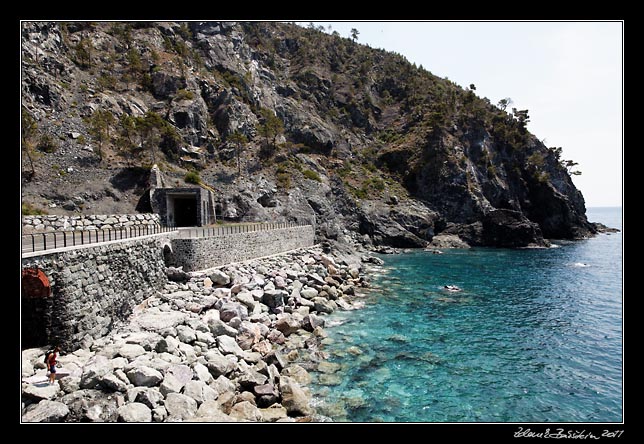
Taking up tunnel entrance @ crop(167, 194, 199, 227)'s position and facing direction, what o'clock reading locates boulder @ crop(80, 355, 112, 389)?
The boulder is roughly at 12 o'clock from the tunnel entrance.

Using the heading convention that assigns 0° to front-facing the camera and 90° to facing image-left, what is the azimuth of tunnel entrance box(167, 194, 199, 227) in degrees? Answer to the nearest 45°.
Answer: approximately 0°

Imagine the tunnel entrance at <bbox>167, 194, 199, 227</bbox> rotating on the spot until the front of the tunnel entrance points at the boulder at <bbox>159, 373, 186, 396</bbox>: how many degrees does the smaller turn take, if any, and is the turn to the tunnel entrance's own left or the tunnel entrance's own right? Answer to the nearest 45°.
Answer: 0° — it already faces it

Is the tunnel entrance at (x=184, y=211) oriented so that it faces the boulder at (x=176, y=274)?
yes

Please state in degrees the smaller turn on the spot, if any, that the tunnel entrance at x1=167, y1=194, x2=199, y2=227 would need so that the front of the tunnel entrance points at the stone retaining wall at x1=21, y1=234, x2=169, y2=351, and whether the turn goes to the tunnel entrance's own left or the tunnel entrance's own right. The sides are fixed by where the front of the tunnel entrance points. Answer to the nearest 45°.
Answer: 0° — it already faces it

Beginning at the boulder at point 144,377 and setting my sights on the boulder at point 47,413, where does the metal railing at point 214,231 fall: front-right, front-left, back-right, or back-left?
back-right

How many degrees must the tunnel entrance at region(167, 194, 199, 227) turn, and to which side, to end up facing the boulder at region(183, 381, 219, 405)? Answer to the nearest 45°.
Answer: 0° — it already faces it

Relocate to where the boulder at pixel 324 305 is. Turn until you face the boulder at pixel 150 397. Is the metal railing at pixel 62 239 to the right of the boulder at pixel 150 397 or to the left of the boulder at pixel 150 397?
right
